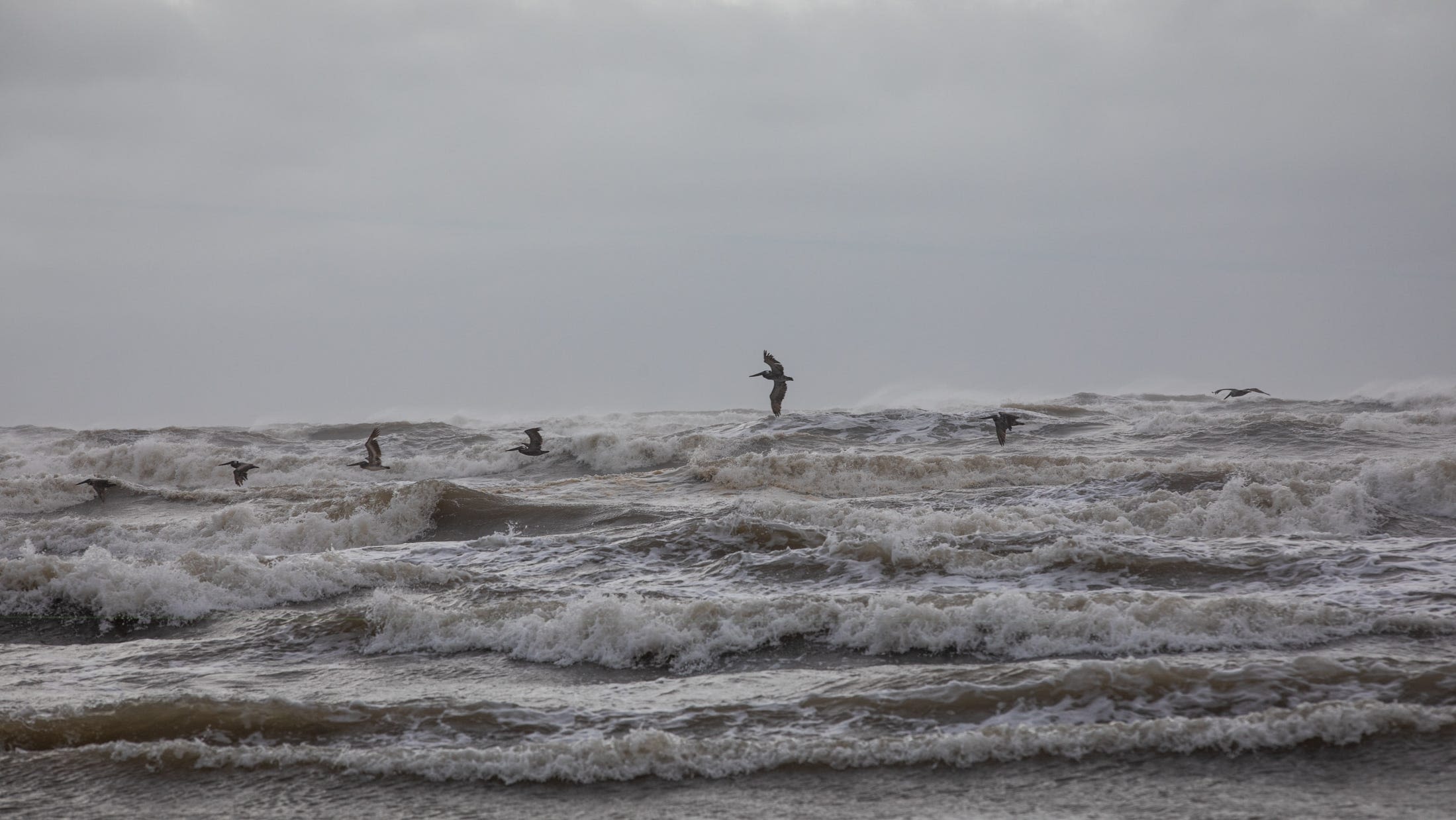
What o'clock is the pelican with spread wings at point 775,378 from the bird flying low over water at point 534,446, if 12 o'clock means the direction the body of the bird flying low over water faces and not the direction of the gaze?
The pelican with spread wings is roughly at 6 o'clock from the bird flying low over water.

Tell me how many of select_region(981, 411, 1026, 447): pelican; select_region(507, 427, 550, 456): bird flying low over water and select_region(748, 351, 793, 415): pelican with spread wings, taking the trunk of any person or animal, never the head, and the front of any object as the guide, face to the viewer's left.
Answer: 3

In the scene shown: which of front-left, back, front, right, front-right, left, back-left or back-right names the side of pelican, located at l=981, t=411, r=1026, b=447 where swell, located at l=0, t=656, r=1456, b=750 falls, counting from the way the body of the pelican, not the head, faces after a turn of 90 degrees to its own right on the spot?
back

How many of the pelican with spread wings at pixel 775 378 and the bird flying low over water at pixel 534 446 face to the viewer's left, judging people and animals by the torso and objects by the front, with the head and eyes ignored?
2

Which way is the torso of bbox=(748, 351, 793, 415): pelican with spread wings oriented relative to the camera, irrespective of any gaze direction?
to the viewer's left

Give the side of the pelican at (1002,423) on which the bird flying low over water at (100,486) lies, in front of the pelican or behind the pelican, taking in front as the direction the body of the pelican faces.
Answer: in front

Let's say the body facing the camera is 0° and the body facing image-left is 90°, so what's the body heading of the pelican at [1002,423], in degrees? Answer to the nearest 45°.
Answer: approximately 90°

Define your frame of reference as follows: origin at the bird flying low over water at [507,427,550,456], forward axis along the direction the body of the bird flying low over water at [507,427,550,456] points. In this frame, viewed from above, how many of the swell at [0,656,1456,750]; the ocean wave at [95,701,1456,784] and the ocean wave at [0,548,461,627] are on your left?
3

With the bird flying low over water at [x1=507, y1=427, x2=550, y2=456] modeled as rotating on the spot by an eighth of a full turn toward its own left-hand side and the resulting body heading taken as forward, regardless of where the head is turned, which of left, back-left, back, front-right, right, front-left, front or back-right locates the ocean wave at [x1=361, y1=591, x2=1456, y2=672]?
front-left

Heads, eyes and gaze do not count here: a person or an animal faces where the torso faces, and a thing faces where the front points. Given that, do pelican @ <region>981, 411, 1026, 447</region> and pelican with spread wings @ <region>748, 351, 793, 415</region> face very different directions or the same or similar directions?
same or similar directions

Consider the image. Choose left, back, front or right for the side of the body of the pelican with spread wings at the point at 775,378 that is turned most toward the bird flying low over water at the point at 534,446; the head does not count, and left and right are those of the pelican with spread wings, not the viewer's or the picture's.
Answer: front

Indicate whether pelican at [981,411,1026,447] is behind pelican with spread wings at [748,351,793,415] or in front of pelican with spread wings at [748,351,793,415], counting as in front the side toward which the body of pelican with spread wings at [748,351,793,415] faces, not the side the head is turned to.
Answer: behind

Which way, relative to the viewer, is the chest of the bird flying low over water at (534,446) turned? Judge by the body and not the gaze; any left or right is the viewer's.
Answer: facing to the left of the viewer

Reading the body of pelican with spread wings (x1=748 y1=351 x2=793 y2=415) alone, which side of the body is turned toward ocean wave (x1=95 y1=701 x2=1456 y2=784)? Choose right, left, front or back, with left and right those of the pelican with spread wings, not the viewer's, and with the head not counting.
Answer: left
